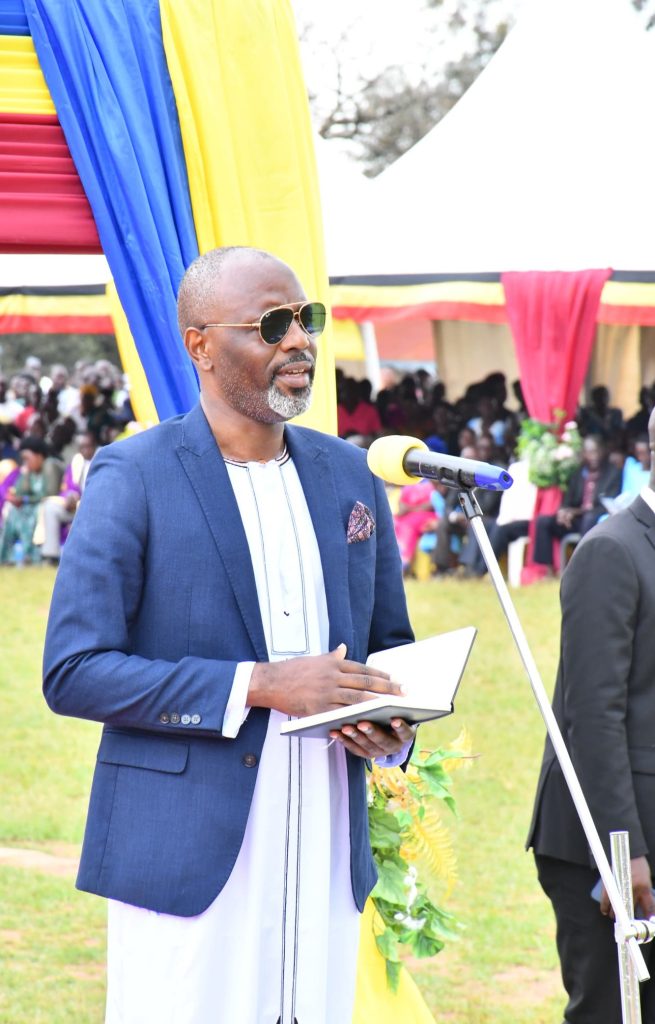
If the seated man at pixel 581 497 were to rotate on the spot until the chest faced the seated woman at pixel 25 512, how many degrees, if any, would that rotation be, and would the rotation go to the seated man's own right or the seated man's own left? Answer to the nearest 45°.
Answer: approximately 45° to the seated man's own right

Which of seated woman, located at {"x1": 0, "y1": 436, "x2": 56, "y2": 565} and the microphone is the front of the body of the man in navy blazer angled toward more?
the microphone

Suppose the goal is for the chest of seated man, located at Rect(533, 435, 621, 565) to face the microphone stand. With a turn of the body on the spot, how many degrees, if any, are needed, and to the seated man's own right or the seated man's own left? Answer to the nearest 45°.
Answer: approximately 45° to the seated man's own left

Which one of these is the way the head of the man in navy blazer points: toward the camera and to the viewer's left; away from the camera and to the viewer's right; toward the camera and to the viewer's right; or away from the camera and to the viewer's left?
toward the camera and to the viewer's right

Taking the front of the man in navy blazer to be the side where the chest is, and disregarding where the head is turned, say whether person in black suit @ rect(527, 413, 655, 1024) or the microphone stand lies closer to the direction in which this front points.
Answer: the microphone stand

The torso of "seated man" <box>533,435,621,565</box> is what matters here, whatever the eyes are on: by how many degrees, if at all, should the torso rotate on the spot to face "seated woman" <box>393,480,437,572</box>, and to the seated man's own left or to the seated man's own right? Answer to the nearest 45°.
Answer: approximately 45° to the seated man's own right

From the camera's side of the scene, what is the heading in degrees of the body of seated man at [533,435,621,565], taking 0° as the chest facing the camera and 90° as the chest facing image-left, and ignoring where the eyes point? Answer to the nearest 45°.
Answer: approximately 45°

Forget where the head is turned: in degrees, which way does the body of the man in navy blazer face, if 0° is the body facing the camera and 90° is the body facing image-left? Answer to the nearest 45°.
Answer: approximately 315°
